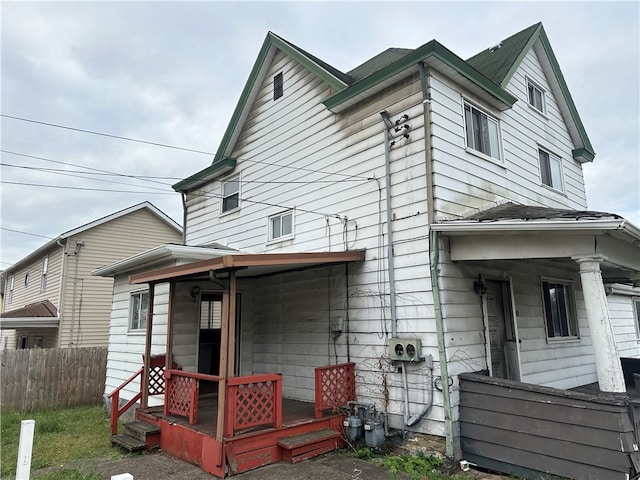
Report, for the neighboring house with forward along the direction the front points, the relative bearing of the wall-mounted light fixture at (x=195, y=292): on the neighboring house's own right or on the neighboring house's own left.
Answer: on the neighboring house's own left

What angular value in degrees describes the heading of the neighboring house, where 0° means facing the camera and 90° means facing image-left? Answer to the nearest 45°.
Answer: approximately 45°

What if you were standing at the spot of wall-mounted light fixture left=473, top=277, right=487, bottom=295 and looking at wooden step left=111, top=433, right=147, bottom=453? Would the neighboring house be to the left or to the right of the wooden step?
right
